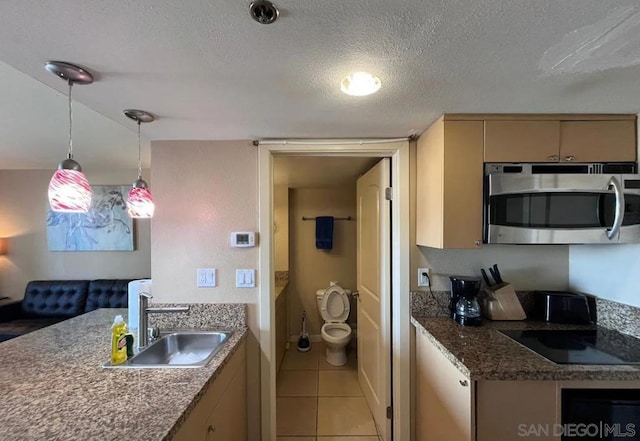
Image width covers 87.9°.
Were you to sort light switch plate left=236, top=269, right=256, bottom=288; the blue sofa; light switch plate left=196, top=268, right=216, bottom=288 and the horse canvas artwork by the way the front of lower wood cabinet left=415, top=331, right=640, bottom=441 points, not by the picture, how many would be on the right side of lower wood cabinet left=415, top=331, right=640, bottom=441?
4

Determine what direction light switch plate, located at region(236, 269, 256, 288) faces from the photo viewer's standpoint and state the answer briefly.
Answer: facing the viewer

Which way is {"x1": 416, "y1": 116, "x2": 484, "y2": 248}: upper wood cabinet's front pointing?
toward the camera

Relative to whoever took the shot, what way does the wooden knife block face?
facing the viewer and to the left of the viewer

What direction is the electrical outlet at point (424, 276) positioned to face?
toward the camera
